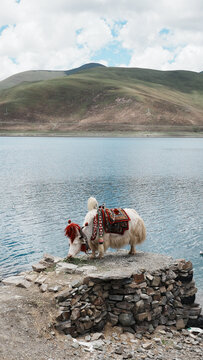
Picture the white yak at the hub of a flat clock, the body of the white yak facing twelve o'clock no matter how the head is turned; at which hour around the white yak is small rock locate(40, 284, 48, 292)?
The small rock is roughly at 10 o'clock from the white yak.

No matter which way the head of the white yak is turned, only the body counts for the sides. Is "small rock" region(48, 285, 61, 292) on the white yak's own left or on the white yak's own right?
on the white yak's own left

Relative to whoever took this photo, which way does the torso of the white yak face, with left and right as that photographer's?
facing to the left of the viewer

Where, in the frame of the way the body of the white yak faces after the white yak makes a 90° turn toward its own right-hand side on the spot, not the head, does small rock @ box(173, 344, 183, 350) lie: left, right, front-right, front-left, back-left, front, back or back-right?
back-right

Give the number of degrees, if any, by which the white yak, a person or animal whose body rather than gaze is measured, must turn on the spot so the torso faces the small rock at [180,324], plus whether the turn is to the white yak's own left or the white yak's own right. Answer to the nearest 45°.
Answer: approximately 180°

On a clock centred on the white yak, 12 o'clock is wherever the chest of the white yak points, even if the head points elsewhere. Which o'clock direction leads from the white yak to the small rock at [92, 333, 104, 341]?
The small rock is roughly at 9 o'clock from the white yak.

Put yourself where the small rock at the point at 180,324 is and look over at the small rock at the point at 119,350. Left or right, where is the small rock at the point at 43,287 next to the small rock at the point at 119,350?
right
